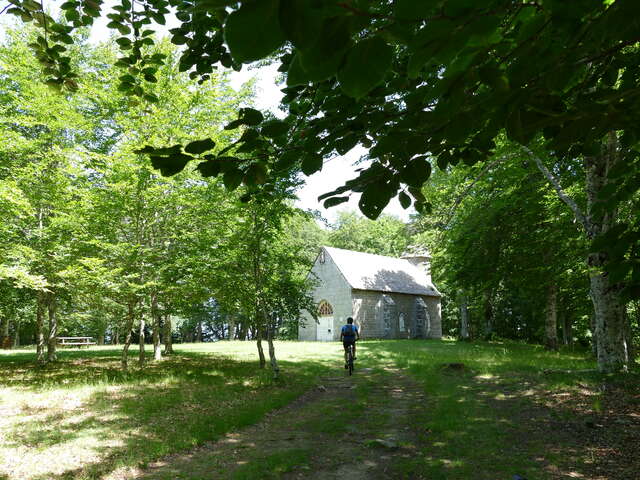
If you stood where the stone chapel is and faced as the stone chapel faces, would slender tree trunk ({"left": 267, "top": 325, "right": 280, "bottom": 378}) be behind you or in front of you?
in front

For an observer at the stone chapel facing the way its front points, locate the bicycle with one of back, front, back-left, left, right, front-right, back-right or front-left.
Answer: front-left

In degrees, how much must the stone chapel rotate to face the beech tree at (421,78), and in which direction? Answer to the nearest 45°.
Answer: approximately 45° to its left

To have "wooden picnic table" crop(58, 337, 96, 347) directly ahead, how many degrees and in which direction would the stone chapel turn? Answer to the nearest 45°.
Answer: approximately 45° to its right

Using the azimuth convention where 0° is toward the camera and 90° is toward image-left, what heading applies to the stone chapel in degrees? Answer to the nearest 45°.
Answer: approximately 45°
